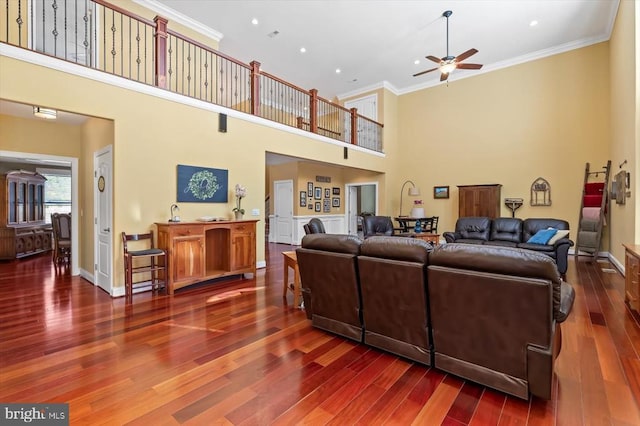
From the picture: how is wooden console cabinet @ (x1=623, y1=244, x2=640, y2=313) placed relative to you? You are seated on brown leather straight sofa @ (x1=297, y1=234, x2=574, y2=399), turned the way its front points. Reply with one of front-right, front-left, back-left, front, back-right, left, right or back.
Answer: front

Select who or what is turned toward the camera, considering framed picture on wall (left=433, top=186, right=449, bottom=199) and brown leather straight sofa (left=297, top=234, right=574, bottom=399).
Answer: the framed picture on wall

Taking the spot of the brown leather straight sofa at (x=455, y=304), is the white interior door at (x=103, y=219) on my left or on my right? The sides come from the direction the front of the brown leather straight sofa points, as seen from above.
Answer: on my left

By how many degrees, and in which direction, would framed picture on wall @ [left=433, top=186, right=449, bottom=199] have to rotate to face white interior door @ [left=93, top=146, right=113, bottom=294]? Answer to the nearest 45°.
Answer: approximately 45° to its right

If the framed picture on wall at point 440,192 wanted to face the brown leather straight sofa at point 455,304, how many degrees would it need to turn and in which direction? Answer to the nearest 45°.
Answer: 0° — it already faces it

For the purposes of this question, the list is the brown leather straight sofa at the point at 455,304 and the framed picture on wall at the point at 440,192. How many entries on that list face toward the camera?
1

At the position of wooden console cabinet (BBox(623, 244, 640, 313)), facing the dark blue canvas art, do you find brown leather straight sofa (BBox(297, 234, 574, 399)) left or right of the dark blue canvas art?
left

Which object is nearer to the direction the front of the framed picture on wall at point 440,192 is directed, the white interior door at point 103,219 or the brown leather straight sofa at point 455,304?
the brown leather straight sofa

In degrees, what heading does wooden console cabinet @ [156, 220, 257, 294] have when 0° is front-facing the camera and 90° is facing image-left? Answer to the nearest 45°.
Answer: approximately 315°

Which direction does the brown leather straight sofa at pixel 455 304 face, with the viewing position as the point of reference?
facing away from the viewer and to the right of the viewer

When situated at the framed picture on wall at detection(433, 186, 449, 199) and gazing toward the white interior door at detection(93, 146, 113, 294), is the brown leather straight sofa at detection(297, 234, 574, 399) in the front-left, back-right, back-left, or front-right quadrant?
front-left

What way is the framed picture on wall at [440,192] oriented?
toward the camera

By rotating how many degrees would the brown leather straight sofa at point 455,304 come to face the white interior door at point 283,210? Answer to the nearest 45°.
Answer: approximately 90° to its left

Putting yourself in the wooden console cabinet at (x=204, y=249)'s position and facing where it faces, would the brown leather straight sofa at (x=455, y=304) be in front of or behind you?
in front
